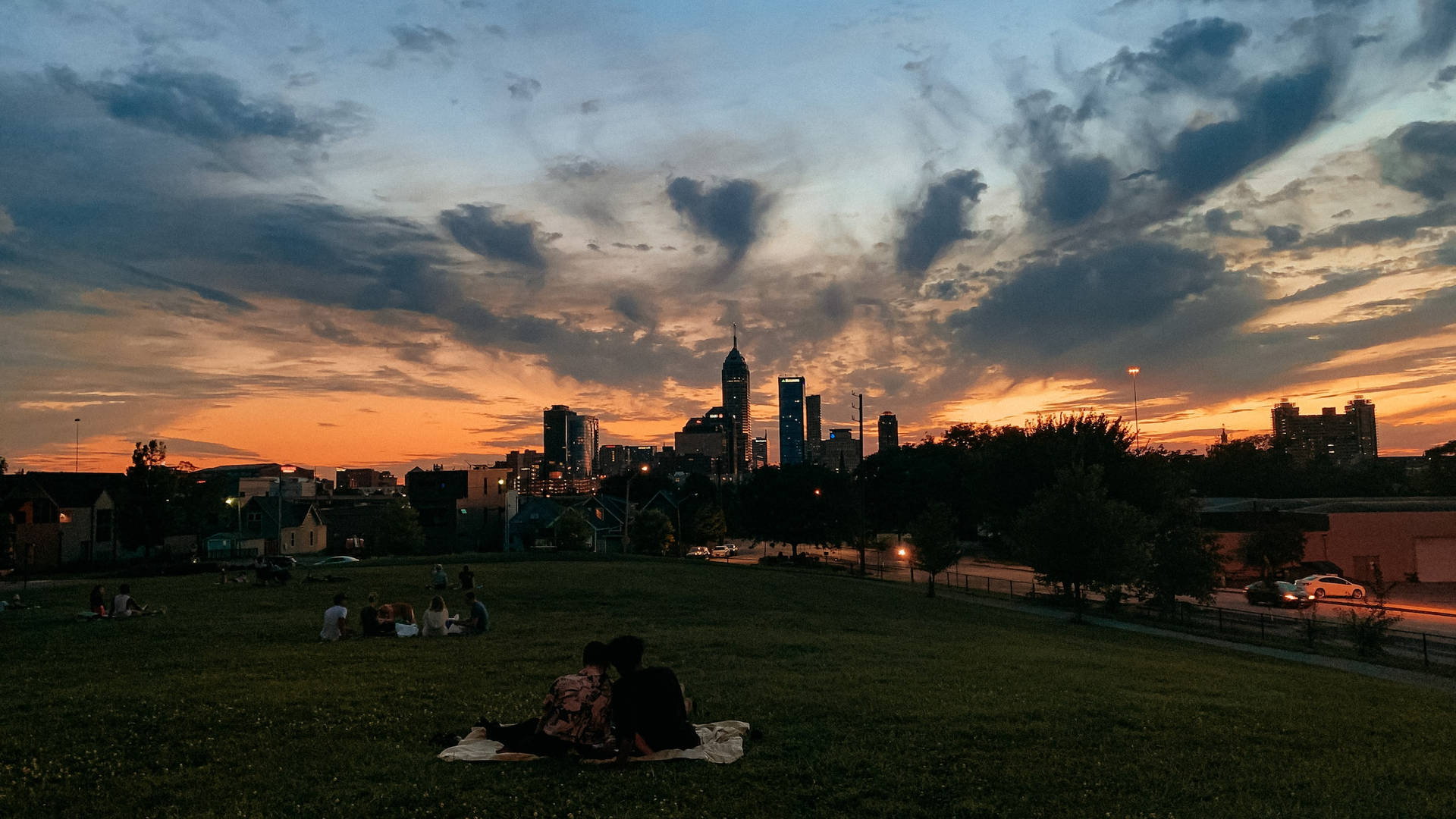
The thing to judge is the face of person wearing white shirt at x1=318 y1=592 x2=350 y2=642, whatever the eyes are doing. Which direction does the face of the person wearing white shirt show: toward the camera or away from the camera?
away from the camera

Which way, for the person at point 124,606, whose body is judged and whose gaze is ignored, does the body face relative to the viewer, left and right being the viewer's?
facing away from the viewer and to the right of the viewer

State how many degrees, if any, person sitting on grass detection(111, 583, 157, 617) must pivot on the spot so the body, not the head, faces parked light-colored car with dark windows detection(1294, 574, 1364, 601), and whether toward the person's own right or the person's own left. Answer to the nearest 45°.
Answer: approximately 45° to the person's own right

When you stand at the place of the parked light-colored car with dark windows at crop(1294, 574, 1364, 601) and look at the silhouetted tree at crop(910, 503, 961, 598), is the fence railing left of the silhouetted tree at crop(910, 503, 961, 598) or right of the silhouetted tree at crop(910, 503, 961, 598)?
left

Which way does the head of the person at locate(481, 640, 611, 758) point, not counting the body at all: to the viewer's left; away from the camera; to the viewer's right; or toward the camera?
away from the camera

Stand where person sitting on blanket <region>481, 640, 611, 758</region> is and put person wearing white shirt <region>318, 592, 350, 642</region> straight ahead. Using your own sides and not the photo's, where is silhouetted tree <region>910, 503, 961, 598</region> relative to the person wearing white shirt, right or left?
right

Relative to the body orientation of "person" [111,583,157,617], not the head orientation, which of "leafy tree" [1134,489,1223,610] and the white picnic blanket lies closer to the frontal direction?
the leafy tree

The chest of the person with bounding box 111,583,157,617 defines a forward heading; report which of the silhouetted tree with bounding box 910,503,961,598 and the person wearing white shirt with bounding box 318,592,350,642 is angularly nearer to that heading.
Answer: the silhouetted tree

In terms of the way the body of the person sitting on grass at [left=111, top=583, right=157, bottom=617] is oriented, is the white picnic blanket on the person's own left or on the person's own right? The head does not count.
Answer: on the person's own right
